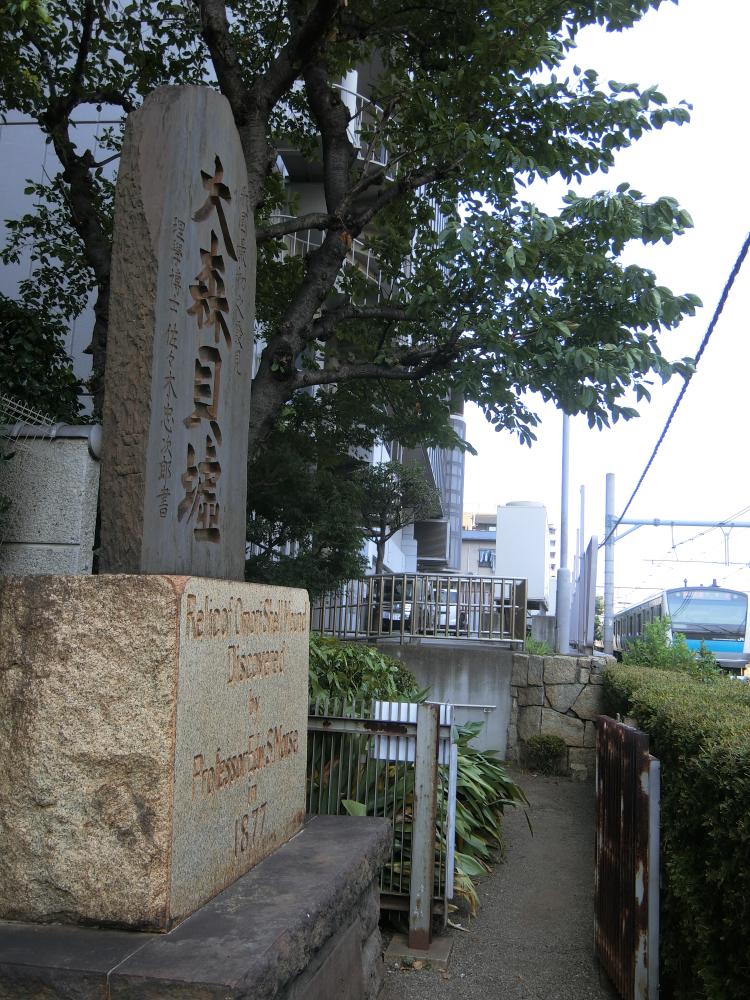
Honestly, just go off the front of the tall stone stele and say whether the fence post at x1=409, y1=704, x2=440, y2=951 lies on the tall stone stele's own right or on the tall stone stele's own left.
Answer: on the tall stone stele's own left

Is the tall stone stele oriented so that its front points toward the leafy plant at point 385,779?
no

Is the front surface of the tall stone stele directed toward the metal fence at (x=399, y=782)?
no

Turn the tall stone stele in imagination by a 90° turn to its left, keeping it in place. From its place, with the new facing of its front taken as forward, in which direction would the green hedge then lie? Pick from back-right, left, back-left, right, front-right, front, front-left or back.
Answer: front-right

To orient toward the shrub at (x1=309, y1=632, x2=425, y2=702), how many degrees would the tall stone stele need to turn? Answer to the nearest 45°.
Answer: approximately 135° to its left

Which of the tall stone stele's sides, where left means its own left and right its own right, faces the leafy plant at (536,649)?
left

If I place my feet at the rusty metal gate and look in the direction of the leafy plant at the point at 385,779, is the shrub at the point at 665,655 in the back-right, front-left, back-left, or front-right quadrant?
front-right

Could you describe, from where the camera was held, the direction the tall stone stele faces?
facing the viewer and to the right of the viewer

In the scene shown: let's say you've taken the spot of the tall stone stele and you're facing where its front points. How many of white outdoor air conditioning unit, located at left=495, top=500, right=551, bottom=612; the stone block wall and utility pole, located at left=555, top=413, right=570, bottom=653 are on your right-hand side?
0

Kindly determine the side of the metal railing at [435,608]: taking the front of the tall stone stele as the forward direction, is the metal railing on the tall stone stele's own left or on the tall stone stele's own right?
on the tall stone stele's own left
